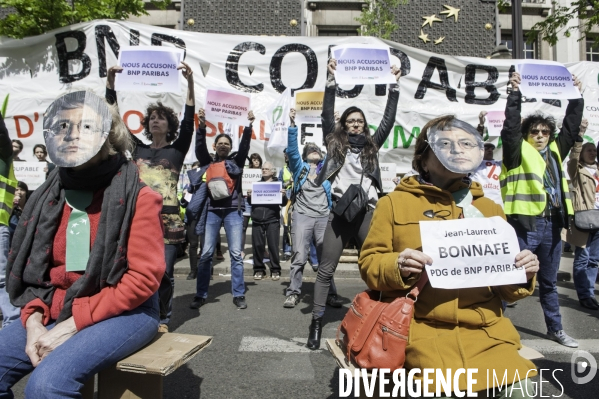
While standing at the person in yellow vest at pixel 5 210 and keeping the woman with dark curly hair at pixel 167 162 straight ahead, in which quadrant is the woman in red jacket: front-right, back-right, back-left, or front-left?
front-right

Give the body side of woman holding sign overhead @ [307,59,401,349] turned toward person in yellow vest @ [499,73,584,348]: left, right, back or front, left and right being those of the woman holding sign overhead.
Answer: left

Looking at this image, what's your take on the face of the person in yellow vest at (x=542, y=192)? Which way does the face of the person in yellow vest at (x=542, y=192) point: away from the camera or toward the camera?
toward the camera

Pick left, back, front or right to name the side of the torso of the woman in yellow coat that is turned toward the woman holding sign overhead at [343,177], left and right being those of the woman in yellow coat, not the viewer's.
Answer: back

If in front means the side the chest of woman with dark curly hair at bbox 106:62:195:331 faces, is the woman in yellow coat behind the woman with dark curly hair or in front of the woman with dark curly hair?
in front

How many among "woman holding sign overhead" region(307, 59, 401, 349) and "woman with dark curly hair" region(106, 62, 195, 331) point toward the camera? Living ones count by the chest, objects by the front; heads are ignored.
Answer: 2

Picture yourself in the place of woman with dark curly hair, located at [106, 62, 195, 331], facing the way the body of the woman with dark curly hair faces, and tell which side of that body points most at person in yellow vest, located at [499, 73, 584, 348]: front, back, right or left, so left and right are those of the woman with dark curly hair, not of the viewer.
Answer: left

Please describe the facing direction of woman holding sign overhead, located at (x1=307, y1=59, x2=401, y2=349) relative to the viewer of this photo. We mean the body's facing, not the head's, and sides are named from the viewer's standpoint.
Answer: facing the viewer

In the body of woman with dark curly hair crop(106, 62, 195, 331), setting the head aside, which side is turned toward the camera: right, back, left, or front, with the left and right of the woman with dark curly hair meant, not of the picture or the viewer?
front

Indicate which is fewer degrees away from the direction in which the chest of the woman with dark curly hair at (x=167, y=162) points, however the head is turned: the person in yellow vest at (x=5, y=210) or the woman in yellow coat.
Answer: the woman in yellow coat

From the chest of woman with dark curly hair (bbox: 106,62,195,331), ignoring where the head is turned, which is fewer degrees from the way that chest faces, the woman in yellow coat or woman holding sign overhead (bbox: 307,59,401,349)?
the woman in yellow coat

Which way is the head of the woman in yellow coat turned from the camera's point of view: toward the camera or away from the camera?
toward the camera

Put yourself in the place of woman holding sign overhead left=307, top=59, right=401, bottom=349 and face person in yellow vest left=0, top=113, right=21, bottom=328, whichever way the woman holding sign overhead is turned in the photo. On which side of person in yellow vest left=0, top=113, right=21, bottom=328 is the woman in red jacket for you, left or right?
left

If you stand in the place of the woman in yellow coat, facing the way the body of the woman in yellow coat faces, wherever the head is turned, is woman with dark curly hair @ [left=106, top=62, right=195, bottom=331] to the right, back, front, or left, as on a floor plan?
back

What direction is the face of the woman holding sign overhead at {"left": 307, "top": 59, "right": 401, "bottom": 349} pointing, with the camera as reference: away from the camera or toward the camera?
toward the camera

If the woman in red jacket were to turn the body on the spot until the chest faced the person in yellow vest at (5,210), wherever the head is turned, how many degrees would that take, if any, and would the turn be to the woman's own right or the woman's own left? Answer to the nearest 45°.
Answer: approximately 135° to the woman's own right

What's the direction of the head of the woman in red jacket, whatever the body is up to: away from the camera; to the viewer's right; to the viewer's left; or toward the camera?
toward the camera
